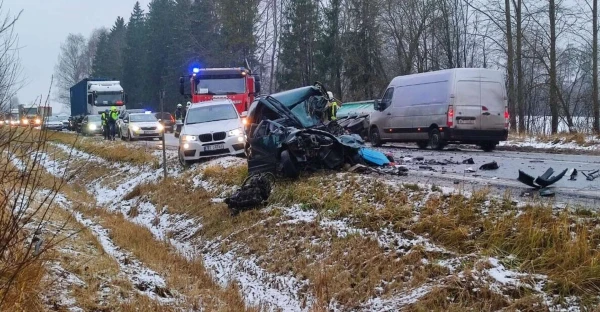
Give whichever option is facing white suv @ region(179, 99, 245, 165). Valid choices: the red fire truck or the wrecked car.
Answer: the red fire truck

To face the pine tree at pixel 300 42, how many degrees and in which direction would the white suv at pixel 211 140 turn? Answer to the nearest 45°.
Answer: approximately 180°

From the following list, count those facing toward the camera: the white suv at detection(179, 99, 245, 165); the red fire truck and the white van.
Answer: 2

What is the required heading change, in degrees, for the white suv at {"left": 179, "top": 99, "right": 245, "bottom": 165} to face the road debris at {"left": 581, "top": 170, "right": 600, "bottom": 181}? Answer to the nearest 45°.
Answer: approximately 45° to its left

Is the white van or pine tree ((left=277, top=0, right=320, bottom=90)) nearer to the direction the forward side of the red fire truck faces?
the white van

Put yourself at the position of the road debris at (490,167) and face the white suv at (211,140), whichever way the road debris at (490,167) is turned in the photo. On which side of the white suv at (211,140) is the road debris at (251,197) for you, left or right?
left

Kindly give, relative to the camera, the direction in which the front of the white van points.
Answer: facing away from the viewer and to the left of the viewer

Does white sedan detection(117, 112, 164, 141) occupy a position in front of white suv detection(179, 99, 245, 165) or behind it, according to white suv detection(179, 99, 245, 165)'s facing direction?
behind

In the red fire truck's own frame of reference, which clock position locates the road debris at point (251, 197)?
The road debris is roughly at 12 o'clock from the red fire truck.
